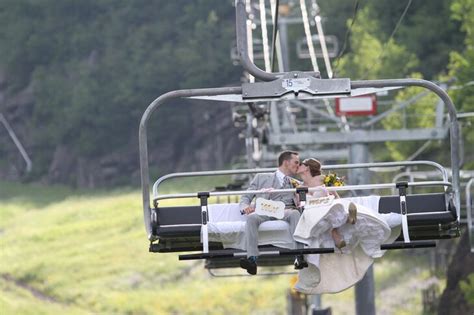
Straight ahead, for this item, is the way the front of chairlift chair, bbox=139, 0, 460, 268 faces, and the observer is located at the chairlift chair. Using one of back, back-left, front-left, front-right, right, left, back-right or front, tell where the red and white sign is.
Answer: back

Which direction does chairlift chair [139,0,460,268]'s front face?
toward the camera

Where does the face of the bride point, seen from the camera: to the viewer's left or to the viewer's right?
to the viewer's left

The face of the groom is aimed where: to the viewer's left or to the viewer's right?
to the viewer's right

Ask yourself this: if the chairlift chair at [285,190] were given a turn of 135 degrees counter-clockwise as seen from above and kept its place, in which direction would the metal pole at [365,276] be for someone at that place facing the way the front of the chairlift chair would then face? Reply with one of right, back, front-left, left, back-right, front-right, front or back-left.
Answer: front-left
